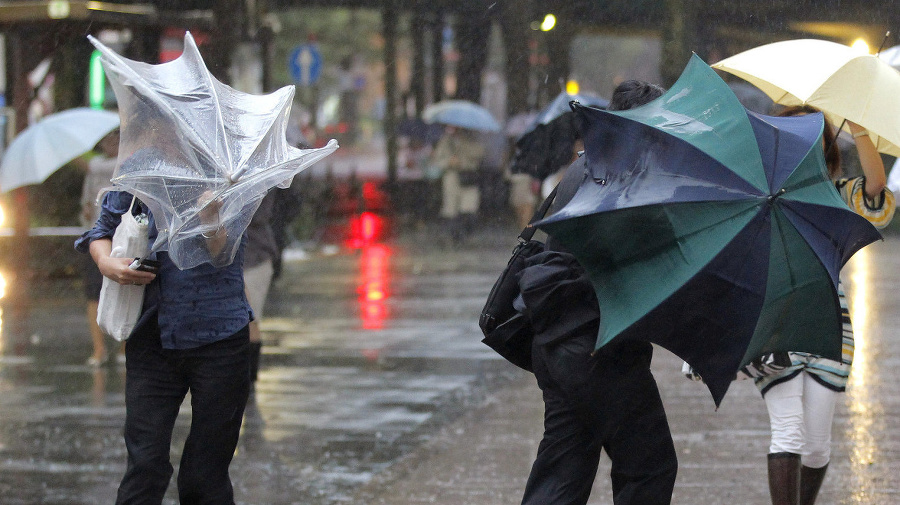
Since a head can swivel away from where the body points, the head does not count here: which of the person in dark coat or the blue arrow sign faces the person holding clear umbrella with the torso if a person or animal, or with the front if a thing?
the blue arrow sign

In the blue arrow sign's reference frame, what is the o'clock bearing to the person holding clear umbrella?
The person holding clear umbrella is roughly at 12 o'clock from the blue arrow sign.

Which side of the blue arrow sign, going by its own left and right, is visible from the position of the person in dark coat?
front
